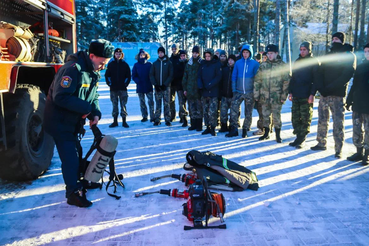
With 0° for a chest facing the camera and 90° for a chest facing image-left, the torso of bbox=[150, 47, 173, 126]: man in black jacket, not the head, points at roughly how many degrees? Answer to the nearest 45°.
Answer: approximately 0°

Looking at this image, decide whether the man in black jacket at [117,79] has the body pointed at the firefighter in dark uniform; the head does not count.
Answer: yes

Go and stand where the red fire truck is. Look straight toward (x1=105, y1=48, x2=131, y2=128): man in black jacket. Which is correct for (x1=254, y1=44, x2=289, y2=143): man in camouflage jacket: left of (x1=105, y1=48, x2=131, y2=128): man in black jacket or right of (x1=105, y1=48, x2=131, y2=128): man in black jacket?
right

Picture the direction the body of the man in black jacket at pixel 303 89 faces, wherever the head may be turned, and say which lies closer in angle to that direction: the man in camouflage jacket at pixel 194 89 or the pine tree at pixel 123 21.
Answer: the man in camouflage jacket

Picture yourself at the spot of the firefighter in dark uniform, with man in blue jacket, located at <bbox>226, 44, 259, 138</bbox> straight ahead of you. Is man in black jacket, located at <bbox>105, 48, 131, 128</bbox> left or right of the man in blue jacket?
left

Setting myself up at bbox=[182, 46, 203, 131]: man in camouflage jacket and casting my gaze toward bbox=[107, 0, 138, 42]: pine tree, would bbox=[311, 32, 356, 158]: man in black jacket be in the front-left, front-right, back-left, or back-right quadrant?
back-right

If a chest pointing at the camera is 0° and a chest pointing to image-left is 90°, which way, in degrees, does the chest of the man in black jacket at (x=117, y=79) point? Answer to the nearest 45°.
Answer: approximately 0°

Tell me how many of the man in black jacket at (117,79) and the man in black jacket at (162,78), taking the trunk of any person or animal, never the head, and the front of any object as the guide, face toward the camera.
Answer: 2

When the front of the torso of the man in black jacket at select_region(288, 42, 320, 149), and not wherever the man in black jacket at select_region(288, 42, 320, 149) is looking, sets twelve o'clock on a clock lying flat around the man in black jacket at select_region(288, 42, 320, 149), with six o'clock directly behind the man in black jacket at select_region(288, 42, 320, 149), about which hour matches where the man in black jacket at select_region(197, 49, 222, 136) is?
the man in black jacket at select_region(197, 49, 222, 136) is roughly at 2 o'clock from the man in black jacket at select_region(288, 42, 320, 149).

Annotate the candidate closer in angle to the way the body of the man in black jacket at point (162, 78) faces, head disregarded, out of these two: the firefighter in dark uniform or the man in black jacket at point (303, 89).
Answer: the firefighter in dark uniform

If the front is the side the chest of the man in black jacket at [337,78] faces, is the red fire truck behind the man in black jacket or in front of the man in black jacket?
in front
